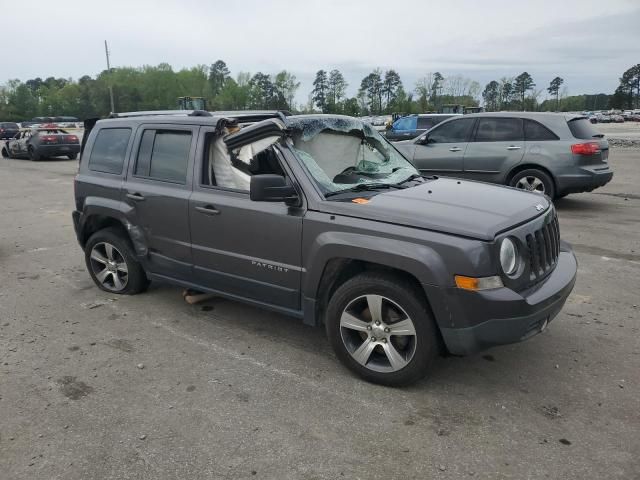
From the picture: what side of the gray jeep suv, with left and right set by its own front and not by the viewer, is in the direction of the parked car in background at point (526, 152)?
left

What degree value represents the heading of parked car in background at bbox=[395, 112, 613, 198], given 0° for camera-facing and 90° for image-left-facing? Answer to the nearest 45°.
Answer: approximately 135°

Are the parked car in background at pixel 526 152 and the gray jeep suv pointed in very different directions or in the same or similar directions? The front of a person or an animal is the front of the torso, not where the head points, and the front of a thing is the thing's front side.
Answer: very different directions

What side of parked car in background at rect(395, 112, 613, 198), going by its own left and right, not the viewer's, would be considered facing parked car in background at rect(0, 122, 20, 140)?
front

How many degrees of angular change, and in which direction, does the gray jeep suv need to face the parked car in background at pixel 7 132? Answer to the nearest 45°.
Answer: approximately 180°

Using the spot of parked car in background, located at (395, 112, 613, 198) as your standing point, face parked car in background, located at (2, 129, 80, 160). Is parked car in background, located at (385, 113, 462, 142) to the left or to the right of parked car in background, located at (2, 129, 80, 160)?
right

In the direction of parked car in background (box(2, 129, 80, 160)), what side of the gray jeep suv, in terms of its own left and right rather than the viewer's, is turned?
back

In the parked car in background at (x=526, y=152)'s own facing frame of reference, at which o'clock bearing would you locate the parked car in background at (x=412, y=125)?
the parked car in background at (x=412, y=125) is roughly at 1 o'clock from the parked car in background at (x=526, y=152).

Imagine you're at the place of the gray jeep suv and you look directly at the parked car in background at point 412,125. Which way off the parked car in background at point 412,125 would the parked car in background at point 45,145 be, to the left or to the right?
left

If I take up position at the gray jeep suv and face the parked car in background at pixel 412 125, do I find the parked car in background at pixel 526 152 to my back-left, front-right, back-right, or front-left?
front-right
